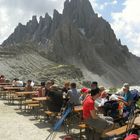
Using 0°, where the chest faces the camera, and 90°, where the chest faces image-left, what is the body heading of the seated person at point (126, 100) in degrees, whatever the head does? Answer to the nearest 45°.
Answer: approximately 90°

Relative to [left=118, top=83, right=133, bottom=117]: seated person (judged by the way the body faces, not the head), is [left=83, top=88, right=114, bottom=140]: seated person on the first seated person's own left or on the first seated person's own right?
on the first seated person's own left

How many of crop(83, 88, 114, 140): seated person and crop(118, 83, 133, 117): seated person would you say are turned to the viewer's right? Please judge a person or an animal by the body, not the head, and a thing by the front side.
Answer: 1

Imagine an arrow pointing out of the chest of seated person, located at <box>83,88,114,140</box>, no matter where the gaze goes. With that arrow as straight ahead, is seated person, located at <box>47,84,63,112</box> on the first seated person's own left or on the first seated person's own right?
on the first seated person's own left

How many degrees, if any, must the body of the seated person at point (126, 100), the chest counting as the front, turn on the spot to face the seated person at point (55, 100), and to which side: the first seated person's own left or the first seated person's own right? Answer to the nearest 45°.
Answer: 0° — they already face them

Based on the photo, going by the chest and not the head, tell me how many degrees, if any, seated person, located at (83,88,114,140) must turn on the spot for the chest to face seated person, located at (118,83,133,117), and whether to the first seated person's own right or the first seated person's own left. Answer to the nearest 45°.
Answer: approximately 45° to the first seated person's own left

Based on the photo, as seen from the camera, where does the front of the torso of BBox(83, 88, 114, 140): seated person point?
to the viewer's right

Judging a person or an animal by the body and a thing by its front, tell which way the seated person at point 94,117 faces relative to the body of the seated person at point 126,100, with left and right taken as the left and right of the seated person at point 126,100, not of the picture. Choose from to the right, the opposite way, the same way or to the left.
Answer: the opposite way
